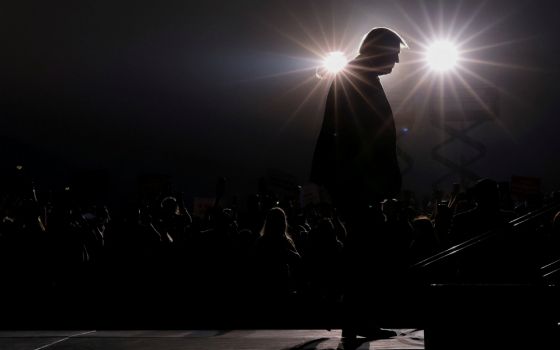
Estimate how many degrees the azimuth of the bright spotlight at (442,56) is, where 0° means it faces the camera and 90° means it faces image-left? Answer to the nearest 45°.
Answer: approximately 0°

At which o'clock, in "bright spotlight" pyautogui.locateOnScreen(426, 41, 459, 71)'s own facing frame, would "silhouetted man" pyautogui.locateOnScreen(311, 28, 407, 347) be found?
The silhouetted man is roughly at 12 o'clock from the bright spotlight.

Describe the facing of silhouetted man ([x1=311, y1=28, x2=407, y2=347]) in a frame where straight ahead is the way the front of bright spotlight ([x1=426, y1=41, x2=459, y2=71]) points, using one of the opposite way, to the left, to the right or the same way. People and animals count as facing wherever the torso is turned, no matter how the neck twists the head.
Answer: to the left

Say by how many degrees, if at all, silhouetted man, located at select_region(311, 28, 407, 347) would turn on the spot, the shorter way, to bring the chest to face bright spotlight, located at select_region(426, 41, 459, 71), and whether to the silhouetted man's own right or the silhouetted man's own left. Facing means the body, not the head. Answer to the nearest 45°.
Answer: approximately 90° to the silhouetted man's own left

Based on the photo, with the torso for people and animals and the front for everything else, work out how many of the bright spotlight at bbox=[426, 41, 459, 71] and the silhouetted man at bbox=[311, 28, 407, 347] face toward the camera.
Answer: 1

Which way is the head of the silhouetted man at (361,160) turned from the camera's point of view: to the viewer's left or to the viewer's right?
to the viewer's right

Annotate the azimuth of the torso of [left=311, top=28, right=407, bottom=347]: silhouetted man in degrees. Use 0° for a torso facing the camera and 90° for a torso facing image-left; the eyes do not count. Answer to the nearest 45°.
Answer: approximately 270°
